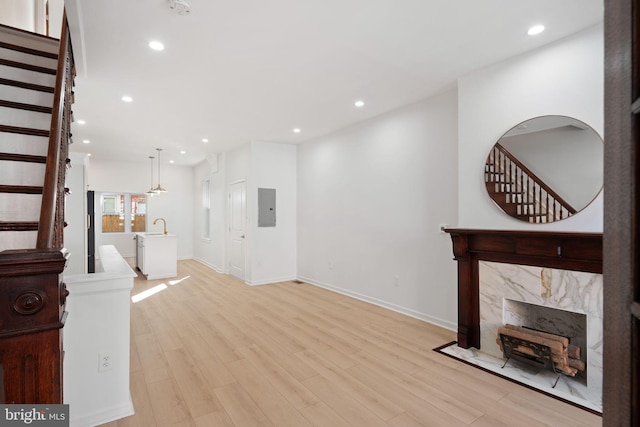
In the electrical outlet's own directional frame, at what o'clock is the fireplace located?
The fireplace is roughly at 10 o'clock from the electrical outlet.

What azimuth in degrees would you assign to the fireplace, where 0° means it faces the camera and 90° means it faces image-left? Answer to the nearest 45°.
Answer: approximately 45°

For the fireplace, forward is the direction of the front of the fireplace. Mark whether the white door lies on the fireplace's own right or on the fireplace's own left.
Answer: on the fireplace's own right

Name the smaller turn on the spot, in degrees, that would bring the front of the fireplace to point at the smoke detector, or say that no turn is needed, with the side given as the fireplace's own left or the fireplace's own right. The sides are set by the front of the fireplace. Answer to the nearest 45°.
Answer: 0° — it already faces it

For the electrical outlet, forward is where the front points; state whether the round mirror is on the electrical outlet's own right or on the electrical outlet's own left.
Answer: on the electrical outlet's own left

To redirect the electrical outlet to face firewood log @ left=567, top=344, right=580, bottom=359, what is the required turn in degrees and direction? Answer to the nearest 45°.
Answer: approximately 45° to its left
